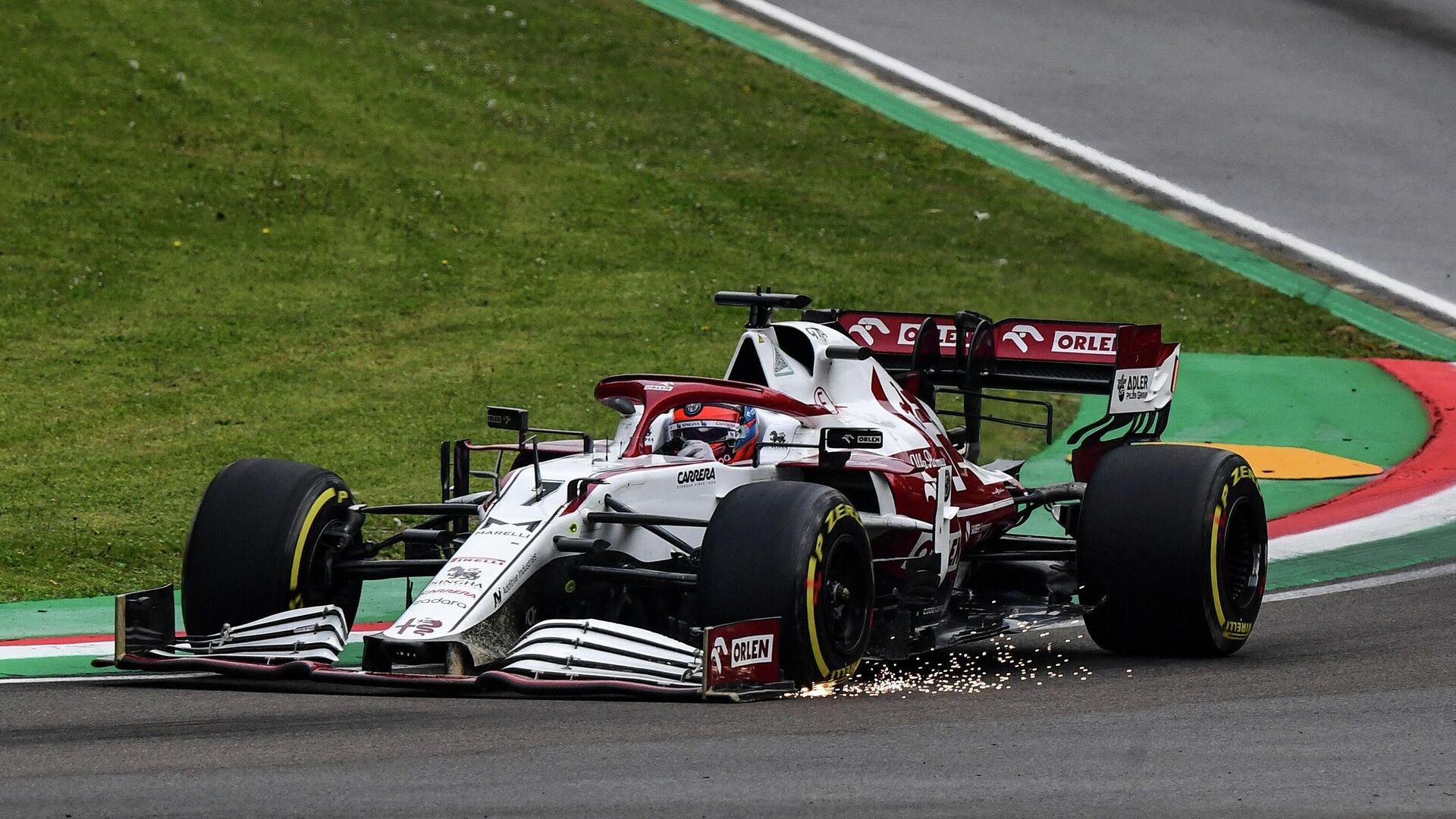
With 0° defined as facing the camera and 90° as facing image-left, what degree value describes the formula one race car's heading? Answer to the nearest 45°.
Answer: approximately 45°
